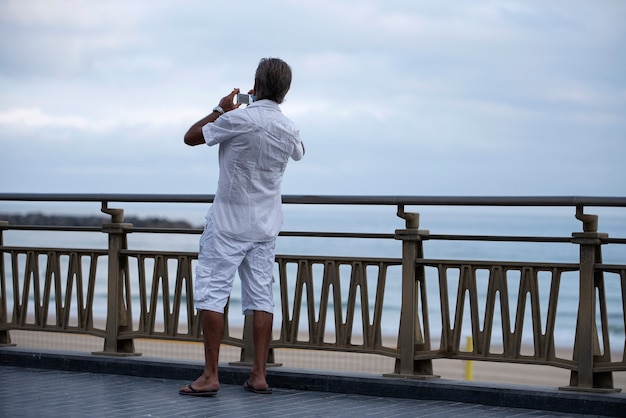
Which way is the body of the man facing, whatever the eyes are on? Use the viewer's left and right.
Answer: facing away from the viewer and to the left of the viewer
